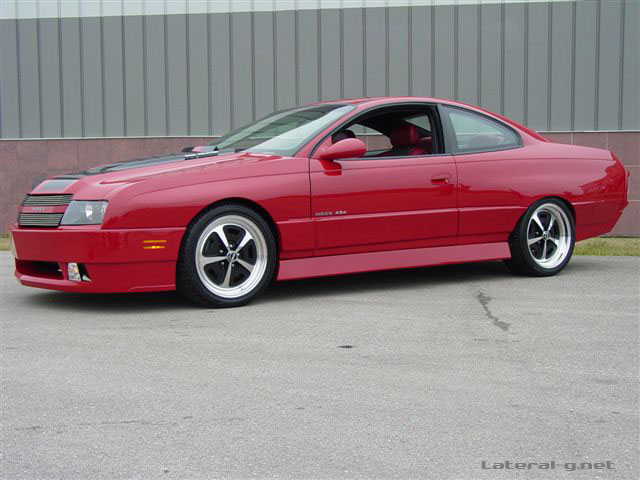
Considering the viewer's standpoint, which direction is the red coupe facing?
facing the viewer and to the left of the viewer
